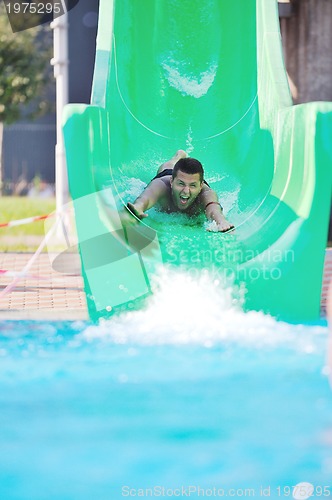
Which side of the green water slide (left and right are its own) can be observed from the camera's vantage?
front
